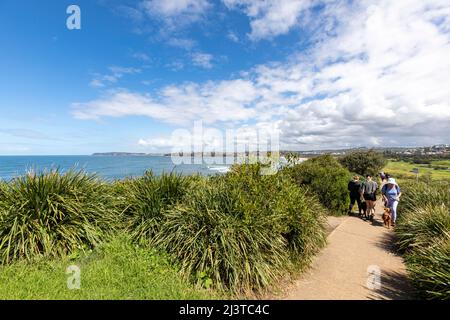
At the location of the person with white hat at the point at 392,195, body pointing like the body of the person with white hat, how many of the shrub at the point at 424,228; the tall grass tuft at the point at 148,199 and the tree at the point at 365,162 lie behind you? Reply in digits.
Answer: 1

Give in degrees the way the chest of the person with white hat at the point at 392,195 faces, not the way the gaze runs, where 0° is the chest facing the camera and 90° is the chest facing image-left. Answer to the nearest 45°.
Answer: approximately 0°

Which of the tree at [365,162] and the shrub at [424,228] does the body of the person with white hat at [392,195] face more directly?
the shrub

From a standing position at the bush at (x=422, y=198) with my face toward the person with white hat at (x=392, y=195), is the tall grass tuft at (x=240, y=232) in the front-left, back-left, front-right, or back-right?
front-left

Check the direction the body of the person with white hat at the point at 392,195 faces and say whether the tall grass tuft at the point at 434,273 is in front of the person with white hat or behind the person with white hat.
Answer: in front

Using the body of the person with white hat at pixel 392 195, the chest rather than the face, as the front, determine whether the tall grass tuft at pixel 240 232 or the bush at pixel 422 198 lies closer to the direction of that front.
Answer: the tall grass tuft

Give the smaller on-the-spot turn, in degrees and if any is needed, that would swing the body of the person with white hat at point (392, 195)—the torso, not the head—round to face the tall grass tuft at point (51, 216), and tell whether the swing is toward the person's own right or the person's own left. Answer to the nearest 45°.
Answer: approximately 45° to the person's own right

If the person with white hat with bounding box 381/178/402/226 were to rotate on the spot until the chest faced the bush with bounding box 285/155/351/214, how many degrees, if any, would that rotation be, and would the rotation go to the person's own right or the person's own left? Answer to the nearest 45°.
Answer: approximately 135° to the person's own right

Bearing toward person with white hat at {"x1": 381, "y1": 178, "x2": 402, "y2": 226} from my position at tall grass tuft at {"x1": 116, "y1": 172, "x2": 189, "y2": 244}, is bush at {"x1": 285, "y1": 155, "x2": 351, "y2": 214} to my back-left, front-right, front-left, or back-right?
front-left

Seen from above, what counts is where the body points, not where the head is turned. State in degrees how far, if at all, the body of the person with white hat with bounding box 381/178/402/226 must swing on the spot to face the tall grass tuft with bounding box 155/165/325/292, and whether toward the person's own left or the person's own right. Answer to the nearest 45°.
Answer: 0° — they already face it

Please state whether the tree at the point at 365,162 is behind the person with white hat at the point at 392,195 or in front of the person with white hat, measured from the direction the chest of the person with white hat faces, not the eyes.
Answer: behind
